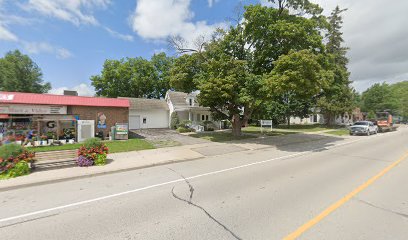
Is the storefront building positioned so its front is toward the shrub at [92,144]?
yes

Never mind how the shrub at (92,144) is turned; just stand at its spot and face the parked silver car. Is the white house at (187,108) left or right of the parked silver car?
left

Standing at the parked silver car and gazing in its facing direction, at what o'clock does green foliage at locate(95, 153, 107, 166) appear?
The green foliage is roughly at 11 o'clock from the parked silver car.

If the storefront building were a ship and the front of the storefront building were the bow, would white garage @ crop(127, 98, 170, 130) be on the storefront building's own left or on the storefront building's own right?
on the storefront building's own left

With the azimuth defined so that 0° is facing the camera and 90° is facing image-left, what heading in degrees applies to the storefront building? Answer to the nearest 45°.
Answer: approximately 0°

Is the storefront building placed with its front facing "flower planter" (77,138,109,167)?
yes

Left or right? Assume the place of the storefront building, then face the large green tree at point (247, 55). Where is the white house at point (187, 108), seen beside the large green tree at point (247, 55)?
left

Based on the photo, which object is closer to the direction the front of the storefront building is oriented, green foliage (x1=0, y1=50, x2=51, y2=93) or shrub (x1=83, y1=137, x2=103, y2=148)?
the shrub

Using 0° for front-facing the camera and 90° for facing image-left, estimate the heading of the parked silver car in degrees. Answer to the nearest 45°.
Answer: approximately 45°

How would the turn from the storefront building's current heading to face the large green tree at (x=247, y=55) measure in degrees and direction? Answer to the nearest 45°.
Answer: approximately 45° to its left
